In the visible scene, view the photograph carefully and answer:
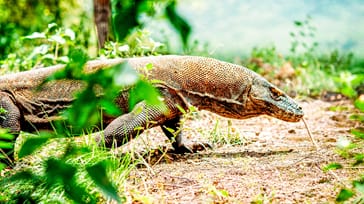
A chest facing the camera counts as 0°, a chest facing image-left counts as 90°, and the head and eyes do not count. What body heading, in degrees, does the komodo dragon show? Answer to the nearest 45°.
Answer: approximately 270°

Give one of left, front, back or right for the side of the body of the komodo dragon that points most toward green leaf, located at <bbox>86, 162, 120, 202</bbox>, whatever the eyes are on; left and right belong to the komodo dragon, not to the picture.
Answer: right

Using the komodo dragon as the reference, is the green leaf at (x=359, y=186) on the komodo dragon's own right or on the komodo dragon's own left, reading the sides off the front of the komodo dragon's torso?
on the komodo dragon's own right

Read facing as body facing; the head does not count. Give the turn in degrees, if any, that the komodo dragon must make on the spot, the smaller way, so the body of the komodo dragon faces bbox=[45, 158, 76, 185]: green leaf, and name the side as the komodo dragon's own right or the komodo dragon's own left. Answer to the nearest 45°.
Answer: approximately 90° to the komodo dragon's own right
